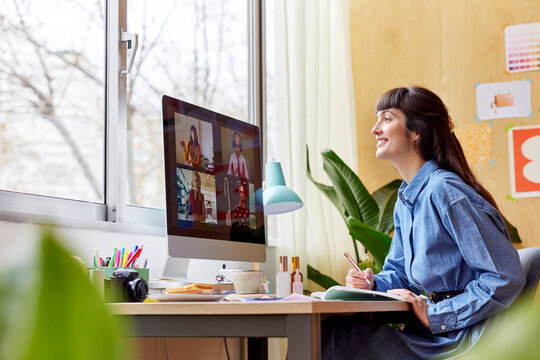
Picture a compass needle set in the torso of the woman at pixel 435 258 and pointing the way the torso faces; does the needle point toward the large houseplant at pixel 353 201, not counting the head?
no

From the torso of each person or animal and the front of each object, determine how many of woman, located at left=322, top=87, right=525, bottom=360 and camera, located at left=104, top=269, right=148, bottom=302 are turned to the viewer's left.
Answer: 1

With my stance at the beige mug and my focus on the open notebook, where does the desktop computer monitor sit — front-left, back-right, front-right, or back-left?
back-left

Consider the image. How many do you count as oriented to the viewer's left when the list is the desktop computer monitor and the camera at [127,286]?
0

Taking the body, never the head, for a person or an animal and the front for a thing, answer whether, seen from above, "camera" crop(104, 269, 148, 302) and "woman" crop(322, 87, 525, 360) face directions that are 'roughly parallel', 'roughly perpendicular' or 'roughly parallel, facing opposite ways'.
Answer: roughly parallel, facing opposite ways

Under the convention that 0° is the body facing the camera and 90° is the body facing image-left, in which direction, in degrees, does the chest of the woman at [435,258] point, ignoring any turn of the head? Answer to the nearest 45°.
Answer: approximately 90°

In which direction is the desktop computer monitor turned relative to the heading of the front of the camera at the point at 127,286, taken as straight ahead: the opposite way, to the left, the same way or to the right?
the same way

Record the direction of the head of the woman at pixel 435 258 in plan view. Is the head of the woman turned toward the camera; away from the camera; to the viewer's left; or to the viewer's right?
to the viewer's left

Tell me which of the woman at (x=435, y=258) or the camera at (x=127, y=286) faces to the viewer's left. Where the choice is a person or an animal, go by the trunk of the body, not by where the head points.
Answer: the woman

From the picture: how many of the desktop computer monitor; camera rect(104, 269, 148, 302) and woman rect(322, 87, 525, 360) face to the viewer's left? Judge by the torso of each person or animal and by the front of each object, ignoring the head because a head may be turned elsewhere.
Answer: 1
